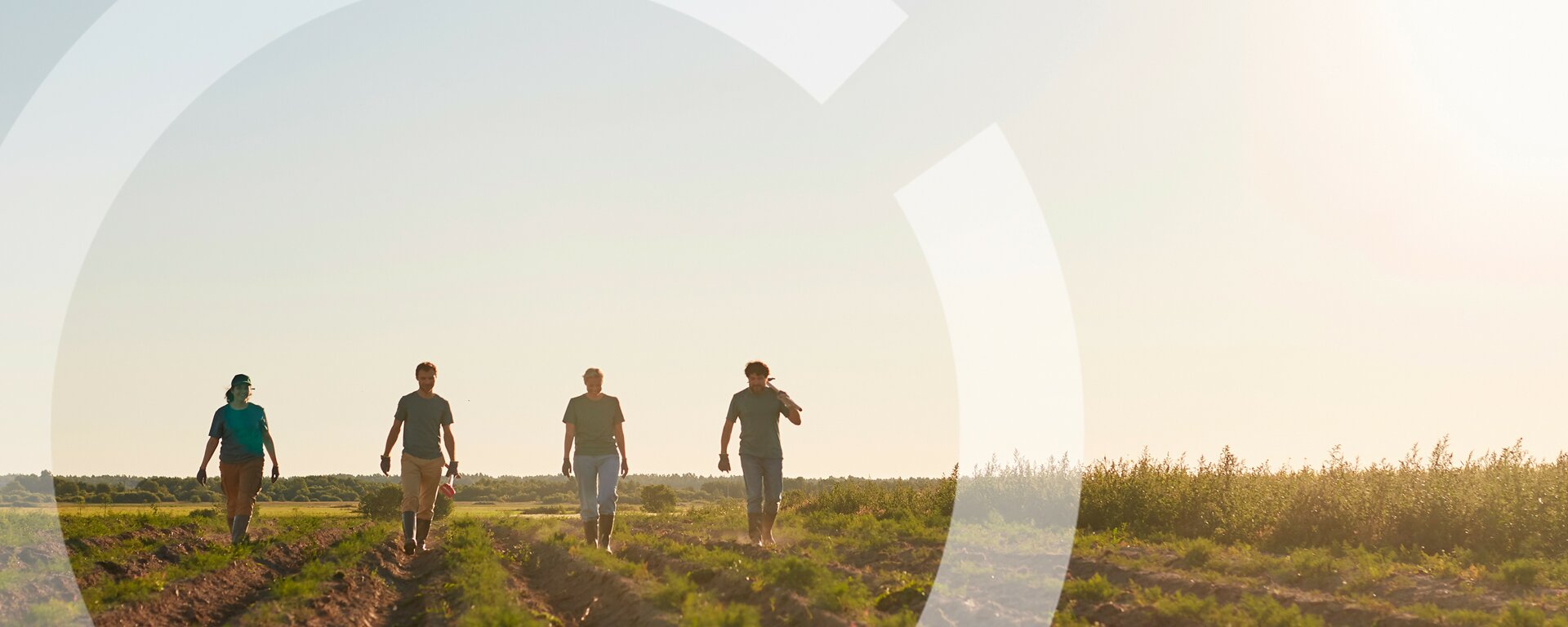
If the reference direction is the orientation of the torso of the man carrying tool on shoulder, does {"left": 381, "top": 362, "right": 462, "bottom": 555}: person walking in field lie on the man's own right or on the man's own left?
on the man's own right

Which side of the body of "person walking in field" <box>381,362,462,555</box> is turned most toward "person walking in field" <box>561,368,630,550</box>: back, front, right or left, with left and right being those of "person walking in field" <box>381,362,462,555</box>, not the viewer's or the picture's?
left

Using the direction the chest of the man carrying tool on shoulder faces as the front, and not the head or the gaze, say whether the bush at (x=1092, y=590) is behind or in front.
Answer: in front

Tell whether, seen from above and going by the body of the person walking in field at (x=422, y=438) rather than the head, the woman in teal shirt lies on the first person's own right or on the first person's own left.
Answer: on the first person's own right

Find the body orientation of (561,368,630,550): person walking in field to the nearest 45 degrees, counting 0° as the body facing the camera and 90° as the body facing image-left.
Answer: approximately 0°

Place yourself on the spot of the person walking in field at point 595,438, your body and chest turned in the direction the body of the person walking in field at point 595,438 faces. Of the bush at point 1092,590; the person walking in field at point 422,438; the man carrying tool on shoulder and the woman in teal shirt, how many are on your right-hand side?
2

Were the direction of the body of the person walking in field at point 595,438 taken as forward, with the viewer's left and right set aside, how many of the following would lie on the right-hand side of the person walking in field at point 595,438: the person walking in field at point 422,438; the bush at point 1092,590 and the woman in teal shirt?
2

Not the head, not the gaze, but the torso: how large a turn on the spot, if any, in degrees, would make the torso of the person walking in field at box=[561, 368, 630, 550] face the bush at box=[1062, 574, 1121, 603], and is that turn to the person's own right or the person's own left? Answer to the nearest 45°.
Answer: approximately 45° to the person's own left

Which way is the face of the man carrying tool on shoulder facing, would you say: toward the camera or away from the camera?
toward the camera

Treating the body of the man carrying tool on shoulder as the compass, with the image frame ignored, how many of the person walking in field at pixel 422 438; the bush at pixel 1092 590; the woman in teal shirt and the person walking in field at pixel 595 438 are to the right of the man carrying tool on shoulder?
3

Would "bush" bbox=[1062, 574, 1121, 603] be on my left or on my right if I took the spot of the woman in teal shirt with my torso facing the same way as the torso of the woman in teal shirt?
on my left

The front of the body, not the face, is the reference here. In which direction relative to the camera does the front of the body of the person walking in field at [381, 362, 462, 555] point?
toward the camera
